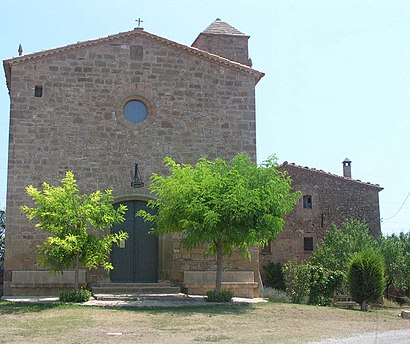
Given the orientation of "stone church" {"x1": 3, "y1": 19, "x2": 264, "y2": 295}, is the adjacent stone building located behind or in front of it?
behind

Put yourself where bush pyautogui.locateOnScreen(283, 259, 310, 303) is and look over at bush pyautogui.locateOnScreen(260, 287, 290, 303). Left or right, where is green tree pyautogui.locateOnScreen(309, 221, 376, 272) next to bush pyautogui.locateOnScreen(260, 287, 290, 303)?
right

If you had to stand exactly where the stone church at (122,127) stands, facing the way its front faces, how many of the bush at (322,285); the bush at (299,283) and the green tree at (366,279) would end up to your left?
3

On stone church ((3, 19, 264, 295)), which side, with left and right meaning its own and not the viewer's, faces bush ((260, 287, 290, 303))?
left

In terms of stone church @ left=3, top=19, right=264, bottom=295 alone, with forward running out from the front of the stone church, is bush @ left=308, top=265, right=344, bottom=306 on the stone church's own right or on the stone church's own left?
on the stone church's own left

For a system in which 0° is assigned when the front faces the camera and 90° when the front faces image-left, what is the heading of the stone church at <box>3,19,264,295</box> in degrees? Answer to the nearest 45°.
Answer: approximately 0°

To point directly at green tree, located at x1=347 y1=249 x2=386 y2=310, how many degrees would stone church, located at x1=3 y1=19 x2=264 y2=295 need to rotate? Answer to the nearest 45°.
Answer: approximately 90° to its left

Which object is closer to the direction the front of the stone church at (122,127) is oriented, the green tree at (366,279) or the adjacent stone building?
the green tree

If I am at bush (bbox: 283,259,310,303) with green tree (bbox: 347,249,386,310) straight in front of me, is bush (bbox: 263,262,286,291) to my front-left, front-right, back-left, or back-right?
back-left
